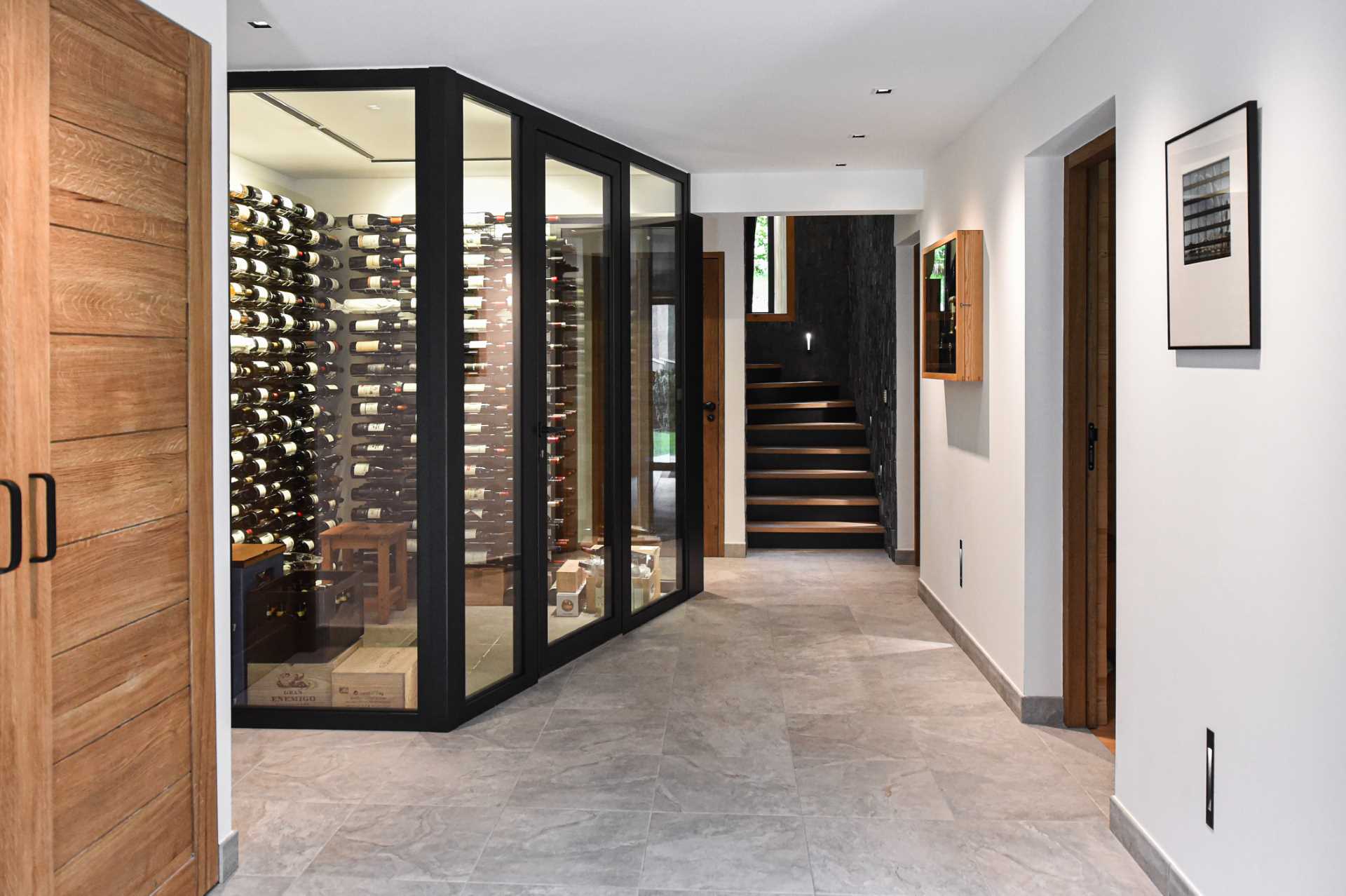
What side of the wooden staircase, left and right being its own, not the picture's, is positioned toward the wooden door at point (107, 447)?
front

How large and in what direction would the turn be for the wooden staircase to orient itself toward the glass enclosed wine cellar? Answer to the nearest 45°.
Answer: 0° — it already faces it

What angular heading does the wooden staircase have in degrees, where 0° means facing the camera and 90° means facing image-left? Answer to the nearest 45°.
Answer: approximately 0°

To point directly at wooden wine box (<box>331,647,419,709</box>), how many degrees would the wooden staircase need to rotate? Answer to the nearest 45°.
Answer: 0° — it already faces it

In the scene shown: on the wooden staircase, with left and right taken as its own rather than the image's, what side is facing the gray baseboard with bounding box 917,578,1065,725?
front

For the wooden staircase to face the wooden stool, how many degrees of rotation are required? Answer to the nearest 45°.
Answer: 0° — it already faces it
